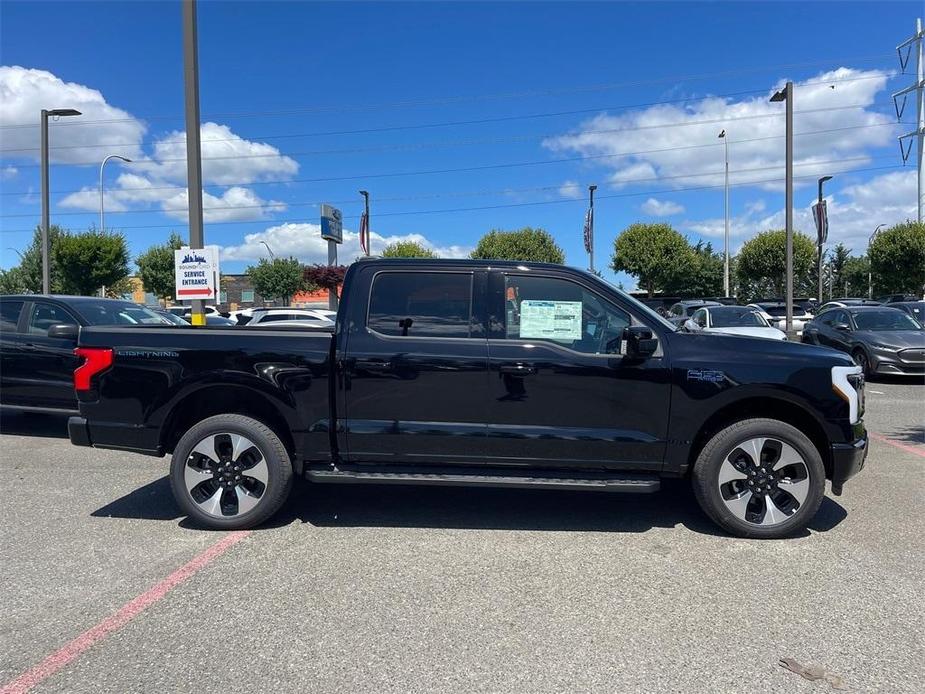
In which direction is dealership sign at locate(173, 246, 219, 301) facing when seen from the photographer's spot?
facing the viewer

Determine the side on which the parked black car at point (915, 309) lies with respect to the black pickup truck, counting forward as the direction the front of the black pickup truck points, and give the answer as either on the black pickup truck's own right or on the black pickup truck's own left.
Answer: on the black pickup truck's own left

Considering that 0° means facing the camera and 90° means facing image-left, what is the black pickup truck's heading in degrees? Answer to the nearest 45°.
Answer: approximately 270°

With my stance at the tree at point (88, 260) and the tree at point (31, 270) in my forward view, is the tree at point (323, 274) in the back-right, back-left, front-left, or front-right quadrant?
back-right

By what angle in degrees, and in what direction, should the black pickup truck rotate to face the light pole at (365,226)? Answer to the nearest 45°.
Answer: approximately 90° to its left

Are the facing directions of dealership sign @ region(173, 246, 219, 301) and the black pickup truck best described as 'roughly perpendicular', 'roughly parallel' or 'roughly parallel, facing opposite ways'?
roughly perpendicular

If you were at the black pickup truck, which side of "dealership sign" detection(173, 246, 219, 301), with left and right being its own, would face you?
front

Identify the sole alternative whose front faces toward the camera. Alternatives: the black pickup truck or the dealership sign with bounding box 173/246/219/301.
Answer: the dealership sign

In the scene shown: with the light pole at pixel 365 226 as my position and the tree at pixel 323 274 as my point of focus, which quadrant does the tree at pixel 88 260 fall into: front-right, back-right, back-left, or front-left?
front-left

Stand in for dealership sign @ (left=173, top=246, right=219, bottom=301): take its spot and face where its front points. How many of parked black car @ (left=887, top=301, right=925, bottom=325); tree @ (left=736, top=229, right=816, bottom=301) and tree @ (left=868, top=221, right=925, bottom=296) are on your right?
0

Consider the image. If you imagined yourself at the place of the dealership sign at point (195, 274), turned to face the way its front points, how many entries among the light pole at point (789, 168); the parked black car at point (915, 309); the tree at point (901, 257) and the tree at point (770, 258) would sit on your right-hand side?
0

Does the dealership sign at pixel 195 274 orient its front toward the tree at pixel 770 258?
no

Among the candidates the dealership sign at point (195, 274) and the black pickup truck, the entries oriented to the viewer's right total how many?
1
